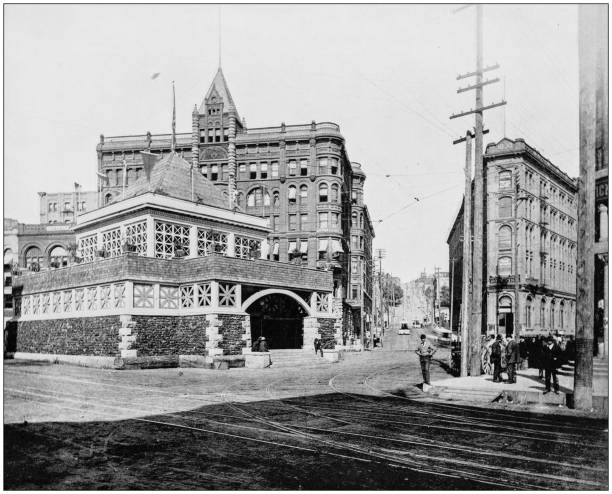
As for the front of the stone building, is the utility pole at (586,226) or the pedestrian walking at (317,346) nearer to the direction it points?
the utility pole

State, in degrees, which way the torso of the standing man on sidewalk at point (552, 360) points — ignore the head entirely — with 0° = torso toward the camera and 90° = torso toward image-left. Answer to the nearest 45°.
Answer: approximately 0°

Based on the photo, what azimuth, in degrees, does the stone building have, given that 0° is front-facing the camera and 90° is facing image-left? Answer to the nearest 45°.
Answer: approximately 315°

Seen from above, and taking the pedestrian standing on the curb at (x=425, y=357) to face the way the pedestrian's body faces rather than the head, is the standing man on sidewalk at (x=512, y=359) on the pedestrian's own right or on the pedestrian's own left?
on the pedestrian's own left

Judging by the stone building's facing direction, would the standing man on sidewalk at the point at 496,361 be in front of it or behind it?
in front
